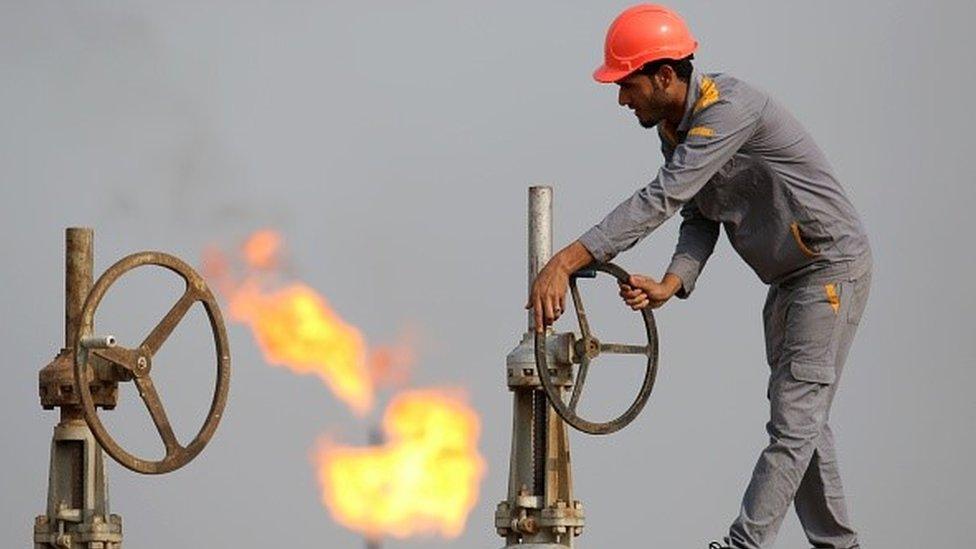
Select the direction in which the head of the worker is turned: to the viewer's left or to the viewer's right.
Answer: to the viewer's left

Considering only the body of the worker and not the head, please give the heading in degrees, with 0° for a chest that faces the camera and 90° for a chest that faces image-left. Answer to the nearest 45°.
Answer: approximately 90°
